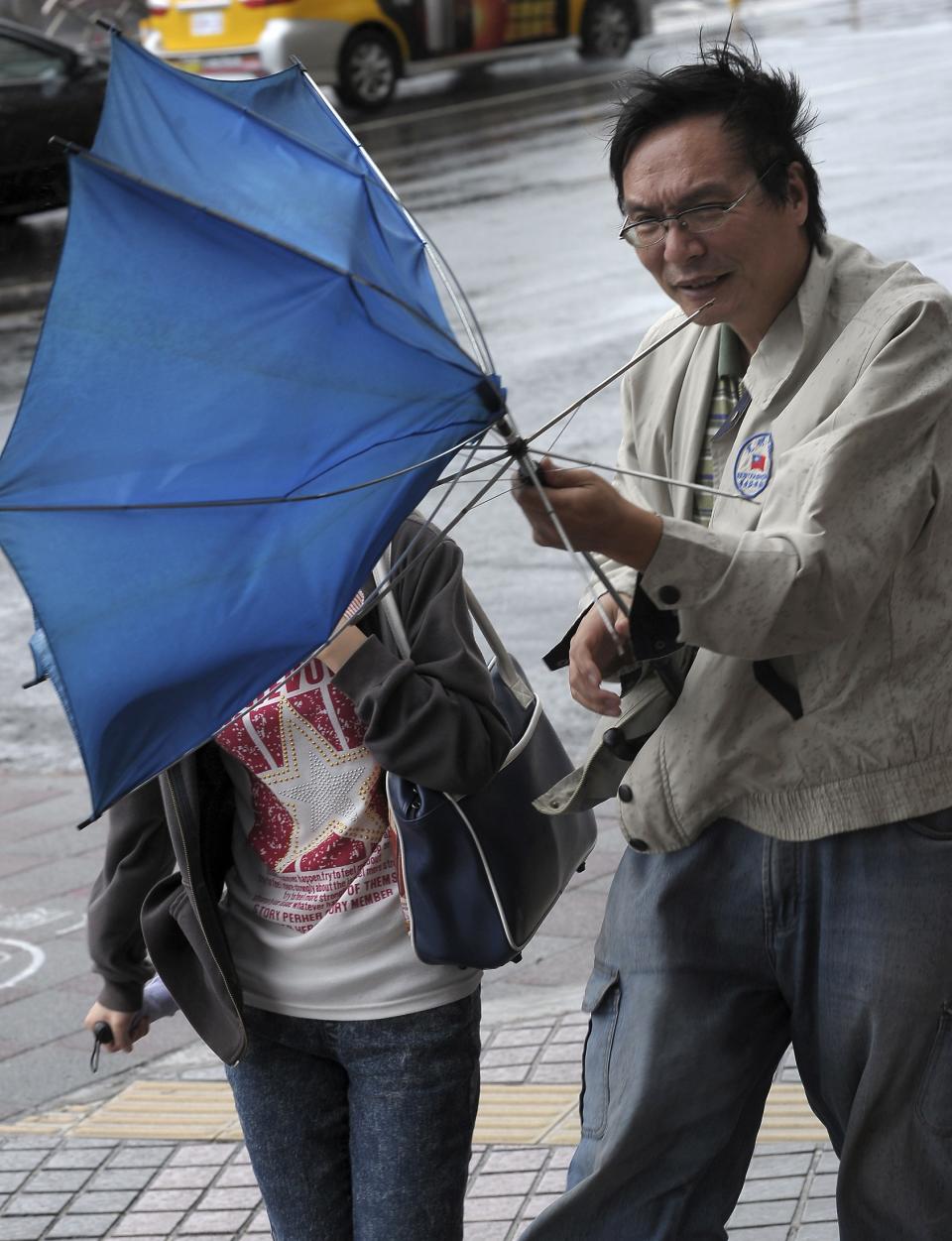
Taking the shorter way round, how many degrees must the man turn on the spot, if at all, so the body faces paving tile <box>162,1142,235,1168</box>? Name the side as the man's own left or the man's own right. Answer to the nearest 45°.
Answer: approximately 90° to the man's own right

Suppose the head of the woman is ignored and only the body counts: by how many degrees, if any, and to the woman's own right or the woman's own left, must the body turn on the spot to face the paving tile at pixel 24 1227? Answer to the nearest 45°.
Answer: approximately 135° to the woman's own right

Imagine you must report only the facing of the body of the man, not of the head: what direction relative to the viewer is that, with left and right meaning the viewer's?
facing the viewer and to the left of the viewer

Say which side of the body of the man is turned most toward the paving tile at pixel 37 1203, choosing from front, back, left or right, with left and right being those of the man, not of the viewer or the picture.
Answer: right

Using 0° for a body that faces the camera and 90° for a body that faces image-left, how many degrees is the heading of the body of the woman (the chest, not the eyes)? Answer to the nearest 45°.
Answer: approximately 0°

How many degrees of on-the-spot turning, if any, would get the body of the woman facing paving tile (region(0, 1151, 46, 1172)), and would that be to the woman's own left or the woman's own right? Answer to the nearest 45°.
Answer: approximately 135° to the woman's own right

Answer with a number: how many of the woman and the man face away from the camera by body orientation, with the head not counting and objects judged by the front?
0

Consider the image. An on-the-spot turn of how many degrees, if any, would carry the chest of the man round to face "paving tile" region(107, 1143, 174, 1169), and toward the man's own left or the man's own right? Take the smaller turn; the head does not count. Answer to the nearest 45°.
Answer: approximately 90° to the man's own right
